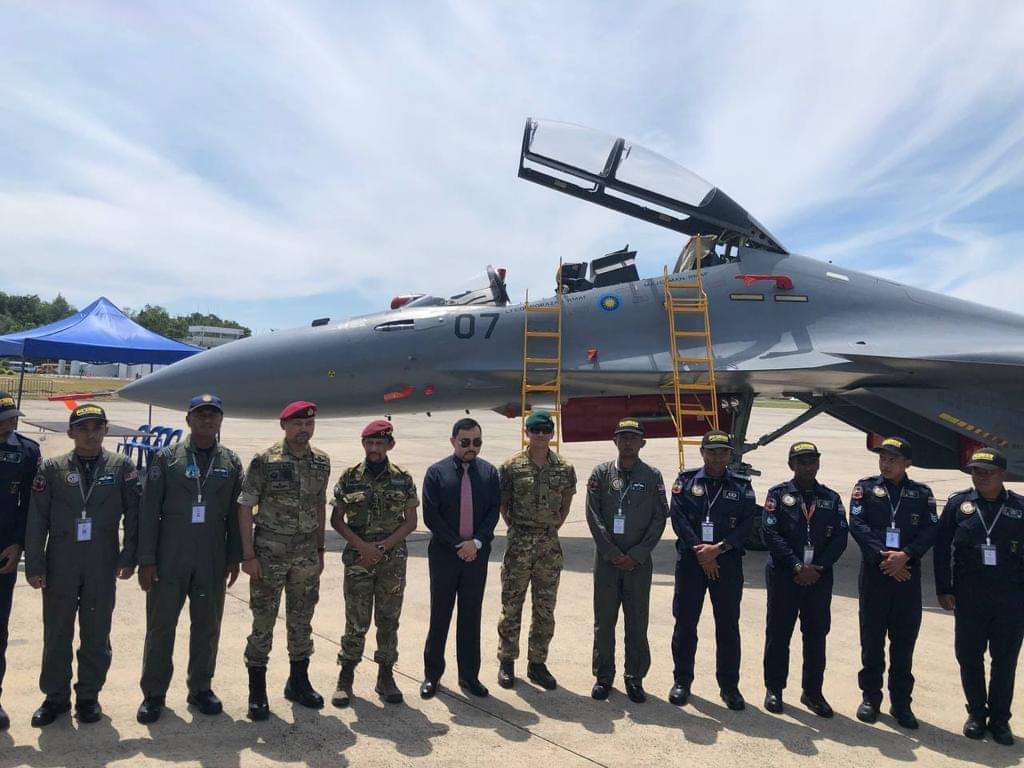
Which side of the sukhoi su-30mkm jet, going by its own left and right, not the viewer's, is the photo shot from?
left

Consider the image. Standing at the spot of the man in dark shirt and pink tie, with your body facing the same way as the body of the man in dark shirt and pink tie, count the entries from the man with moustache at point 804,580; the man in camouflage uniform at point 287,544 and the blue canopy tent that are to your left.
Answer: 1

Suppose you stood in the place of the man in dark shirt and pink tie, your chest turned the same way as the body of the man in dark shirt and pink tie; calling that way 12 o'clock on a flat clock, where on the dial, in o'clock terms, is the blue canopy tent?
The blue canopy tent is roughly at 5 o'clock from the man in dark shirt and pink tie.

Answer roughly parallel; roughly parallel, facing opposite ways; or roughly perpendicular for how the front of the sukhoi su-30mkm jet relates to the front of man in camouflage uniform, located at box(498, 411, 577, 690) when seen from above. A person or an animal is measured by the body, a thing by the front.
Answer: roughly perpendicular

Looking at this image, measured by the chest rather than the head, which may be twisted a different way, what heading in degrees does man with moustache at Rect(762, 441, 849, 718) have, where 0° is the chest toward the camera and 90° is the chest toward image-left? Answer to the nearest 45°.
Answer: approximately 0°

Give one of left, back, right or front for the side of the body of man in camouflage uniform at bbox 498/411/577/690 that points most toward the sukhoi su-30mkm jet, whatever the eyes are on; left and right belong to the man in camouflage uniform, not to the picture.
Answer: back

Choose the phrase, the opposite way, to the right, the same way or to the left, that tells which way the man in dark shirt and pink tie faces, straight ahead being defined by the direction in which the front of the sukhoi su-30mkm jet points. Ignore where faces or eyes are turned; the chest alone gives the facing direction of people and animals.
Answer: to the left

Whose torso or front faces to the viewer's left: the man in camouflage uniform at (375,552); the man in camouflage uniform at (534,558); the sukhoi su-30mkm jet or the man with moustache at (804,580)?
the sukhoi su-30mkm jet

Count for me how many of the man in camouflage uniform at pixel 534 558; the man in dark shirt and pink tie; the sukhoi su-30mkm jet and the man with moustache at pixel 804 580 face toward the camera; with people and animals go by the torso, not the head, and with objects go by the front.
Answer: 3

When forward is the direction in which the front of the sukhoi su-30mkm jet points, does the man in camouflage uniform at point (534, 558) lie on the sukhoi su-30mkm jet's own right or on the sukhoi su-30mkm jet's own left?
on the sukhoi su-30mkm jet's own left

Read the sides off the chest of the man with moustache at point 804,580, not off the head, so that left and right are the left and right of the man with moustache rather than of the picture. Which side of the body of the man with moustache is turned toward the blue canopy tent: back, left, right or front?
right
